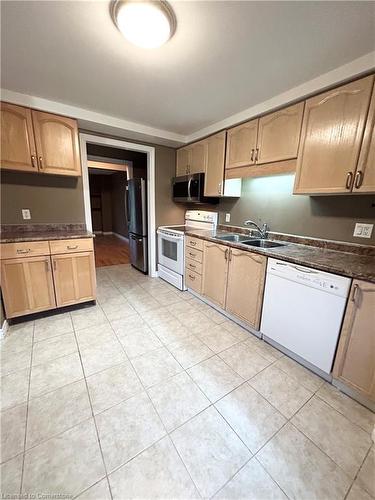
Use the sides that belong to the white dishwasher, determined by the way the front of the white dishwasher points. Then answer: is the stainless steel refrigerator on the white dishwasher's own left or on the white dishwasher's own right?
on the white dishwasher's own right

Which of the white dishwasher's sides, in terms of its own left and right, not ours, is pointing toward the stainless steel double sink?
right

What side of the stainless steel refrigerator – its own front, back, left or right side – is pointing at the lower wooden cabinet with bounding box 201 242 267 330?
left

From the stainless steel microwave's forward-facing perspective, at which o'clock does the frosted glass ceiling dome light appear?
The frosted glass ceiling dome light is roughly at 11 o'clock from the stainless steel microwave.

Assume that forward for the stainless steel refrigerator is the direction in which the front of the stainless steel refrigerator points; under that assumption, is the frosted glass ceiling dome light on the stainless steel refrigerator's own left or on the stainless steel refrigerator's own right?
on the stainless steel refrigerator's own left

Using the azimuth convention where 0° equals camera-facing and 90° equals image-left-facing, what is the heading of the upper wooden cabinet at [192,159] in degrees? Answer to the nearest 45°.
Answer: approximately 45°

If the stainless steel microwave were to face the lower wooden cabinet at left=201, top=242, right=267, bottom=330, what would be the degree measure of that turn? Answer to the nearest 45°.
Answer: approximately 90° to its left

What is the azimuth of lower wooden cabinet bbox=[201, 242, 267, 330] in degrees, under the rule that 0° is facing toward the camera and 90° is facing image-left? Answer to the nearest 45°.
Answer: approximately 45°

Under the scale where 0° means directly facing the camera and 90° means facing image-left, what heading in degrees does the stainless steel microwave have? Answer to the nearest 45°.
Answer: approximately 45°

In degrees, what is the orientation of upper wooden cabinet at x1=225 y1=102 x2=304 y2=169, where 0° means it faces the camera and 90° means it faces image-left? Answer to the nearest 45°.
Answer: approximately 45°

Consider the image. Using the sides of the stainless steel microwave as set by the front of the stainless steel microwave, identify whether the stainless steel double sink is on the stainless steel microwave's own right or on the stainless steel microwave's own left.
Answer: on the stainless steel microwave's own left
